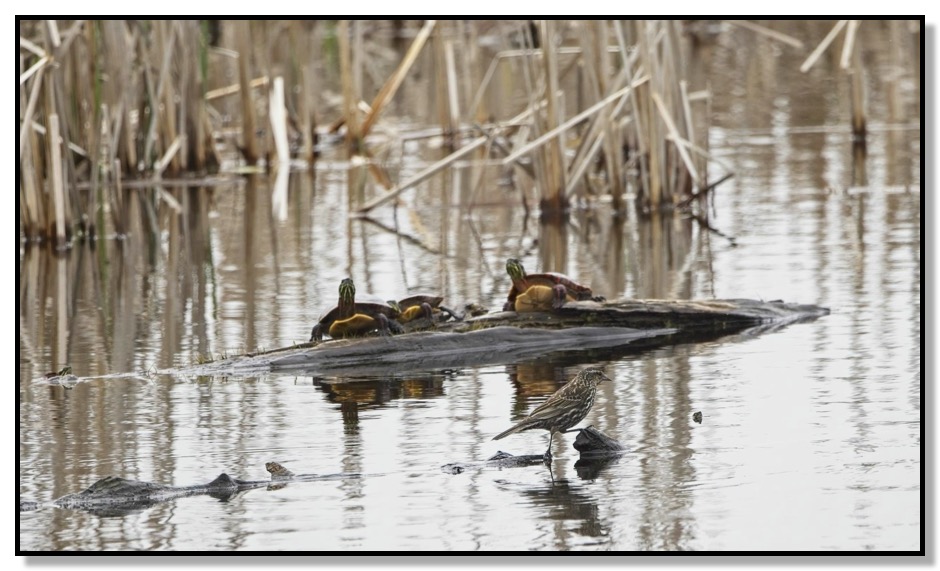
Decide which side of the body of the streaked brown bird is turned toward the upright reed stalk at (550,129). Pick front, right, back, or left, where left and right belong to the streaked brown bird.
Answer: left

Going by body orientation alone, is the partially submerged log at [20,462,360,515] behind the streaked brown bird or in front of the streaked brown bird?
behind

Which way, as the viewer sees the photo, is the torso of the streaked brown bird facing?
to the viewer's right

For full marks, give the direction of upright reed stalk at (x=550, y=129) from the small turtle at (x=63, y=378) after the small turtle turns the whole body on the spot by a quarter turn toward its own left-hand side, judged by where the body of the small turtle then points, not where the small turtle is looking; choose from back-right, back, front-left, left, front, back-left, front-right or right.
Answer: front-right

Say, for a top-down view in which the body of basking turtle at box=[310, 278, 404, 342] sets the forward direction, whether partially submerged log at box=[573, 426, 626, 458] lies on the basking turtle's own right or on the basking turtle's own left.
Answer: on the basking turtle's own left

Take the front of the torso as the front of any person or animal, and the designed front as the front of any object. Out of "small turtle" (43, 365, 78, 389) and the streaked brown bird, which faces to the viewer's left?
the small turtle

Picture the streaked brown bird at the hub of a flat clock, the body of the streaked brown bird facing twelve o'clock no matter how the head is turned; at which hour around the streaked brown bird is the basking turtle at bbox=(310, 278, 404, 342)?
The basking turtle is roughly at 8 o'clock from the streaked brown bird.

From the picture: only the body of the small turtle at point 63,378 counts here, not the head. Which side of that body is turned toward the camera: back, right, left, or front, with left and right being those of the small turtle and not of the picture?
left

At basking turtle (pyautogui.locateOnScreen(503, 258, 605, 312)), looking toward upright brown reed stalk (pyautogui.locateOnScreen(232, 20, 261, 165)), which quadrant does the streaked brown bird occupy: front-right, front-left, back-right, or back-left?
back-left

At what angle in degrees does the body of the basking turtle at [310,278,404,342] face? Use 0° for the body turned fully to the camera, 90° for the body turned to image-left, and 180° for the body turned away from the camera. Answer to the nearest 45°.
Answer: approximately 45°

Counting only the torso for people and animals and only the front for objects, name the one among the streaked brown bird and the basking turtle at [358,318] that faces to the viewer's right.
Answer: the streaked brown bird

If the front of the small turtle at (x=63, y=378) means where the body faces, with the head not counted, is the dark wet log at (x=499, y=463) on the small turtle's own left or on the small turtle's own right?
on the small turtle's own left

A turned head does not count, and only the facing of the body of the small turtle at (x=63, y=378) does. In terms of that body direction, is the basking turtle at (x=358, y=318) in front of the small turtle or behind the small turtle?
behind

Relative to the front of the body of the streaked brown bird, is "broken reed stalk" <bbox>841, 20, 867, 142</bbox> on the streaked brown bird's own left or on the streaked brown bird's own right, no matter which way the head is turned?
on the streaked brown bird's own left
